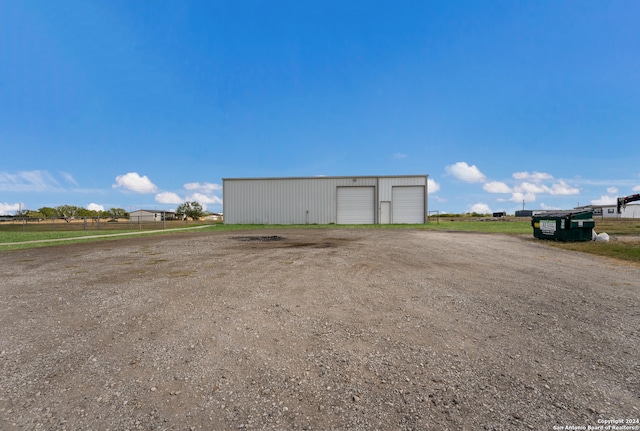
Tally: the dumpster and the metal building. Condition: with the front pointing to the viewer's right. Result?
0

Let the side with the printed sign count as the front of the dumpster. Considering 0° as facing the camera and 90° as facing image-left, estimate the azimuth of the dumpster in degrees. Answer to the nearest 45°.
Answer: approximately 45°

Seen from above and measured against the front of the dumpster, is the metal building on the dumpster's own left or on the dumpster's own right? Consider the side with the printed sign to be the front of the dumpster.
on the dumpster's own right

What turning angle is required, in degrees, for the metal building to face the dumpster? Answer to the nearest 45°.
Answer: approximately 45° to its left

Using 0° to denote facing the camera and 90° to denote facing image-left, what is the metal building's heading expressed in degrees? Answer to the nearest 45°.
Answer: approximately 0°
